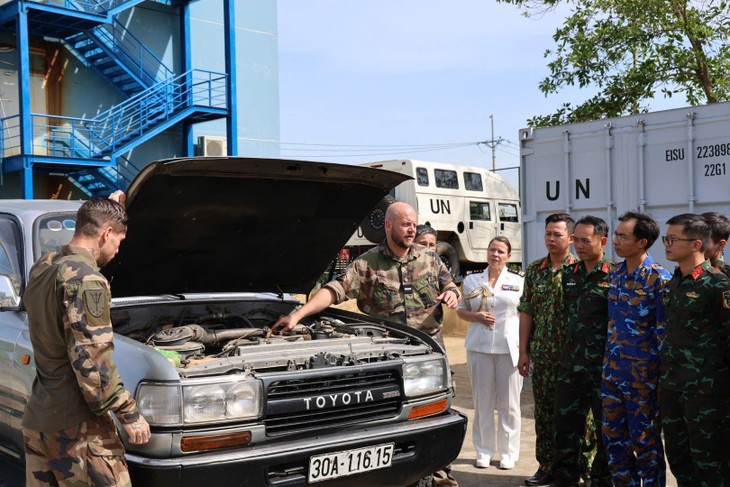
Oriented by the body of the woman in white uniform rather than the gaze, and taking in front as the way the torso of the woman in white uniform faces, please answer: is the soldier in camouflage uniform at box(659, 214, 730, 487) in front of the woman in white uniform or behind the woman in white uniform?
in front

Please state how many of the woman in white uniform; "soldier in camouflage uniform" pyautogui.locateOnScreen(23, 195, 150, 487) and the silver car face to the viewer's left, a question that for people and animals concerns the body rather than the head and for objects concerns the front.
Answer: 0

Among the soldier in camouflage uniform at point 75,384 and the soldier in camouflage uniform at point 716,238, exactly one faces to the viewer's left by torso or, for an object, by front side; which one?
the soldier in camouflage uniform at point 716,238

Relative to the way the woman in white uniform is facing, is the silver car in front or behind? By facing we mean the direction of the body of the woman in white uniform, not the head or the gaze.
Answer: in front

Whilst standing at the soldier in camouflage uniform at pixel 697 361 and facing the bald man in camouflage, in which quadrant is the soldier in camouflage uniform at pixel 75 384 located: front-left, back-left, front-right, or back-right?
front-left

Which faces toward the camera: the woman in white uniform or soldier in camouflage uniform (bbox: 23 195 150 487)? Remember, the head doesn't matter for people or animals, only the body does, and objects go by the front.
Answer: the woman in white uniform

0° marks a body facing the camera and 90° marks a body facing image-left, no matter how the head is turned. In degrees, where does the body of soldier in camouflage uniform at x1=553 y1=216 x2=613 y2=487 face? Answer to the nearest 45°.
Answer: approximately 45°

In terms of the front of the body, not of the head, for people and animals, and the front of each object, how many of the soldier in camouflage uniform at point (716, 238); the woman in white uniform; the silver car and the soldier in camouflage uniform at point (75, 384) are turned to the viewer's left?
1

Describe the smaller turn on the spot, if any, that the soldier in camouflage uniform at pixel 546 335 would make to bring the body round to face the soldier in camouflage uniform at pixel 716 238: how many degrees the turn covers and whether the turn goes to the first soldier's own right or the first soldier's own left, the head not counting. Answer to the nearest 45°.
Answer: approximately 135° to the first soldier's own left

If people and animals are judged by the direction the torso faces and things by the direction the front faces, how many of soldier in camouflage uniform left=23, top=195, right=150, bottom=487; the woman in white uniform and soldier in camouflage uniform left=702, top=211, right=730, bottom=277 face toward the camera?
1

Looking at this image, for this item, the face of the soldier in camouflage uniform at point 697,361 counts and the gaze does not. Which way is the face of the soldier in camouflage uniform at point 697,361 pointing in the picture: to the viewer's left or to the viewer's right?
to the viewer's left

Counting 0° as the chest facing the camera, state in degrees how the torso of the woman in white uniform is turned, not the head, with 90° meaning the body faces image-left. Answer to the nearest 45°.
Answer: approximately 0°

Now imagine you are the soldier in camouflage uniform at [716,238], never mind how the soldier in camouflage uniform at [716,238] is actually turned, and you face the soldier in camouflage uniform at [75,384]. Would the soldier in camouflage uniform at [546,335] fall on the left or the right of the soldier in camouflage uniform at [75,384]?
right

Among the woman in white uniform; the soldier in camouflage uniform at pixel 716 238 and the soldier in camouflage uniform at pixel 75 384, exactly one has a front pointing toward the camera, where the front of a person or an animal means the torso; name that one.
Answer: the woman in white uniform

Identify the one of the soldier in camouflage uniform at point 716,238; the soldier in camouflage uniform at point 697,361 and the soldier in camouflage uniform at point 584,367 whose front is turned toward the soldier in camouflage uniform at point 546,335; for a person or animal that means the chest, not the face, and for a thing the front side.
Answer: the soldier in camouflage uniform at point 716,238

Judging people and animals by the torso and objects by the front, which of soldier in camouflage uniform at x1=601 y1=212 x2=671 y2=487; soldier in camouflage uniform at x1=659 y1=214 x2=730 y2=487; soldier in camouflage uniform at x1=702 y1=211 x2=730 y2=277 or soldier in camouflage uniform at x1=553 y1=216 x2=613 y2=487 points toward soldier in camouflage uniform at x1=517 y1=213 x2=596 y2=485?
soldier in camouflage uniform at x1=702 y1=211 x2=730 y2=277

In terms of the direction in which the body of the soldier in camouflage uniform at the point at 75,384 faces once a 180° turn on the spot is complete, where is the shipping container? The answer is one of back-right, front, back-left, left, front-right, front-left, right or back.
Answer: back

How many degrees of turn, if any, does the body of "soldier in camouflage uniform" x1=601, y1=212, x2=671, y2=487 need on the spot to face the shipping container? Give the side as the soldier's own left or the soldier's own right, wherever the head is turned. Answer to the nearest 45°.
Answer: approximately 135° to the soldier's own right

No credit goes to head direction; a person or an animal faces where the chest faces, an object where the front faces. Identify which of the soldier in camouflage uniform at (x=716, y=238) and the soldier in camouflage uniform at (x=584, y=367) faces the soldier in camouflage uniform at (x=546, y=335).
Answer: the soldier in camouflage uniform at (x=716, y=238)
